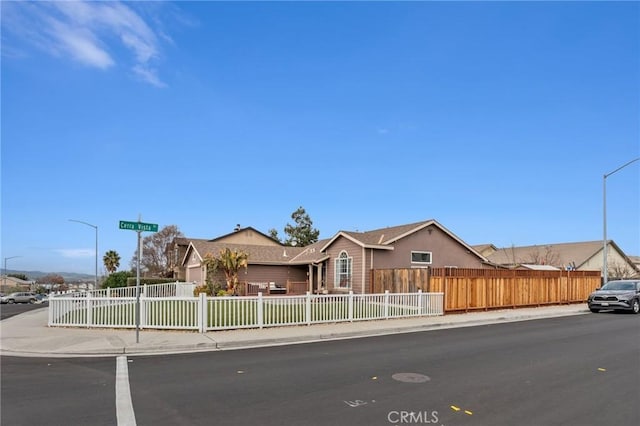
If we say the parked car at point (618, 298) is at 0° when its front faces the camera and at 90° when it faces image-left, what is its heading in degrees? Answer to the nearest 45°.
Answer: approximately 45°
